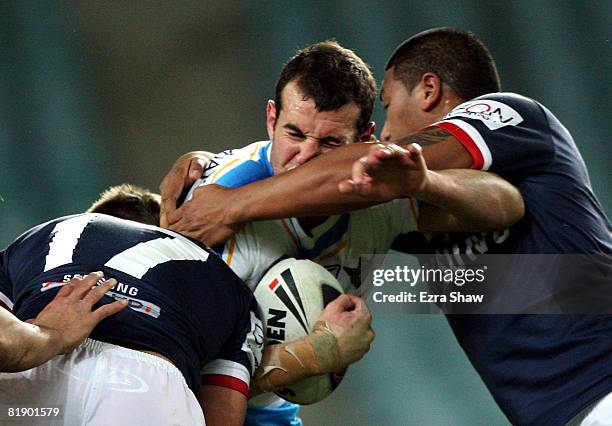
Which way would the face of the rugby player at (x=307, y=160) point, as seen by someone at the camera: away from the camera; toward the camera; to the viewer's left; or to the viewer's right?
toward the camera

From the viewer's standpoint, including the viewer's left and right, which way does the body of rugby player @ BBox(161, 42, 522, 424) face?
facing the viewer

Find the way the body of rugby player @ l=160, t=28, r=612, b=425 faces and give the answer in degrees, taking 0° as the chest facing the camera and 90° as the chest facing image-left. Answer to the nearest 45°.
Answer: approximately 90°

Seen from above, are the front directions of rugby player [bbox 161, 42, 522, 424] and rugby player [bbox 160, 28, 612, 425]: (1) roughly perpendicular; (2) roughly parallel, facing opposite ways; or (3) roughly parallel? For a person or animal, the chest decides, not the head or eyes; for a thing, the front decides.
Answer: roughly perpendicular

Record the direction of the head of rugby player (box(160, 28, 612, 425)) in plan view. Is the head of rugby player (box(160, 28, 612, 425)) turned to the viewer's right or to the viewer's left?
to the viewer's left
